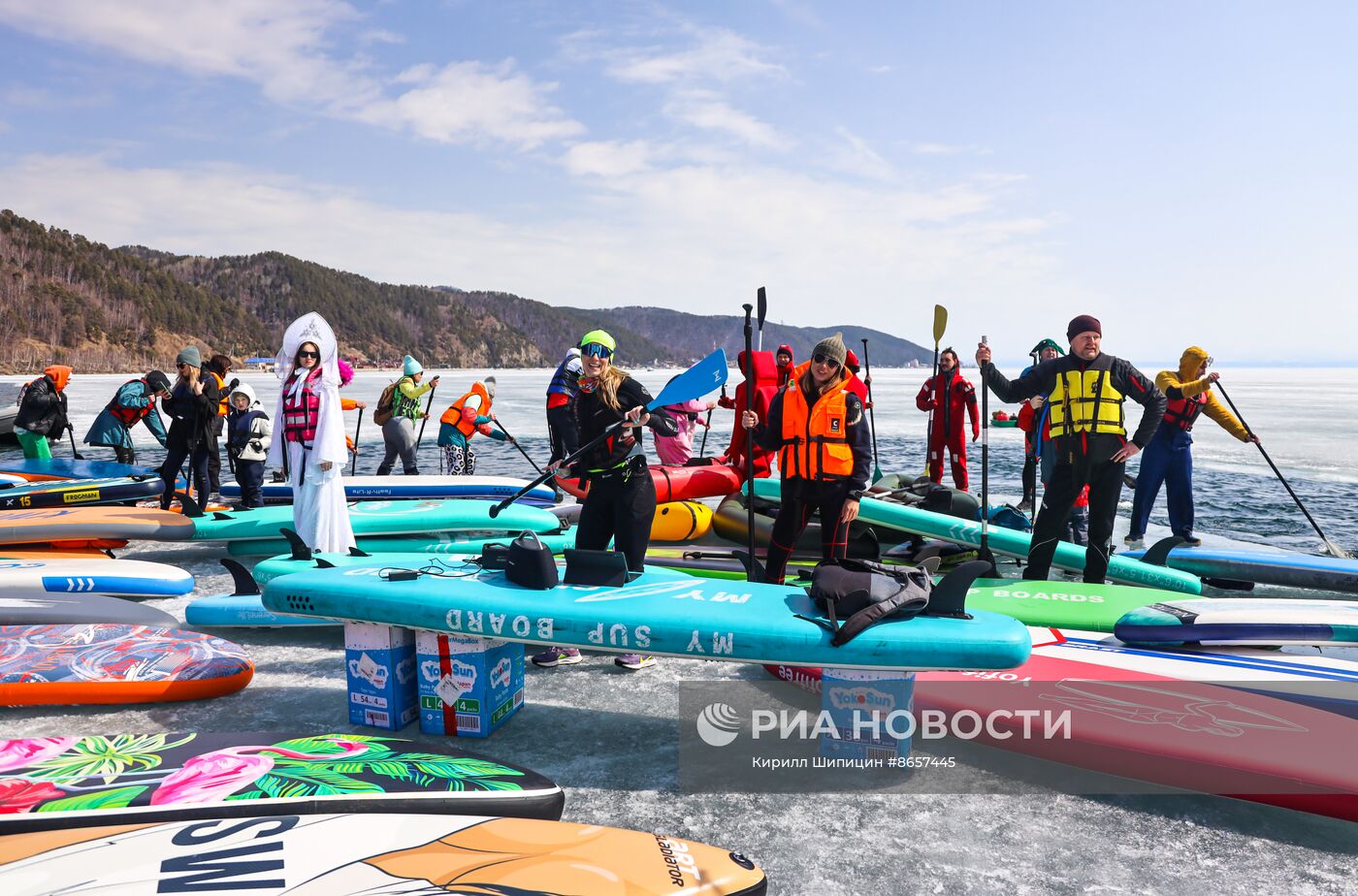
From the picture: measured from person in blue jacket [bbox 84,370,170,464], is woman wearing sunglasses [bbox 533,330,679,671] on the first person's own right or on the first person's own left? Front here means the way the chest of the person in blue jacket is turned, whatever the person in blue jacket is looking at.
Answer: on the first person's own right

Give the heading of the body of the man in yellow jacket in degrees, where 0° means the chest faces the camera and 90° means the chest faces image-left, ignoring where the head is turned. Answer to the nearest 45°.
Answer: approximately 315°

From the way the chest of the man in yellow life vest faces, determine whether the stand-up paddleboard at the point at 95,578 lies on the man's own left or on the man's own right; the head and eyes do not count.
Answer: on the man's own right

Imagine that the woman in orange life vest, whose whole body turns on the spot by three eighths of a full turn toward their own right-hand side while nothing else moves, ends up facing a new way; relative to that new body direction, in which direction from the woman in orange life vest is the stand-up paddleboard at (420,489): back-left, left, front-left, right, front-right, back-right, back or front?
front

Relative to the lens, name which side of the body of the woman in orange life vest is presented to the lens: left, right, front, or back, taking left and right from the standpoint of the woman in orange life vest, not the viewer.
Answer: front

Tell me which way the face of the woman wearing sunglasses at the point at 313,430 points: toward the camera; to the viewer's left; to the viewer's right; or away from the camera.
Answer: toward the camera

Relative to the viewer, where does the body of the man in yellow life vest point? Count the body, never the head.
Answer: toward the camera

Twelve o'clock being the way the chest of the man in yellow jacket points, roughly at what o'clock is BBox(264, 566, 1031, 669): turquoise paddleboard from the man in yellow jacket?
The turquoise paddleboard is roughly at 2 o'clock from the man in yellow jacket.

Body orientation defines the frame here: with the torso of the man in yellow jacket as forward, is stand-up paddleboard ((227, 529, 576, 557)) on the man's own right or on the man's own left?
on the man's own right

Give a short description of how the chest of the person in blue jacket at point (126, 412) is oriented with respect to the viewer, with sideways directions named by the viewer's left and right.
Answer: facing to the right of the viewer

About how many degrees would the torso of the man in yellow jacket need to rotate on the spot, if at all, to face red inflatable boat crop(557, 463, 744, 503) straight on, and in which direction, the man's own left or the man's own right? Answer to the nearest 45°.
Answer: approximately 135° to the man's own right
